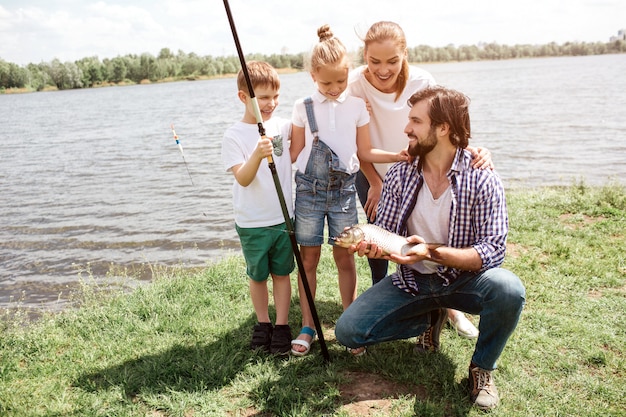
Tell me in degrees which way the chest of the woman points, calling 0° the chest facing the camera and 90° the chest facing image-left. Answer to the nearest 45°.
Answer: approximately 0°

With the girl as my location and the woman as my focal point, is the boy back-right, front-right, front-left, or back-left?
back-left

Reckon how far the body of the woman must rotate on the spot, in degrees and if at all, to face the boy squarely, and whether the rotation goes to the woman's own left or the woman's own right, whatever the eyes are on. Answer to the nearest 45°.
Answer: approximately 45° to the woman's own right

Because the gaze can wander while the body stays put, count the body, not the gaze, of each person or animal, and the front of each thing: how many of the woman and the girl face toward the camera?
2

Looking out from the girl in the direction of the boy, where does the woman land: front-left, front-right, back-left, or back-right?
back-right
